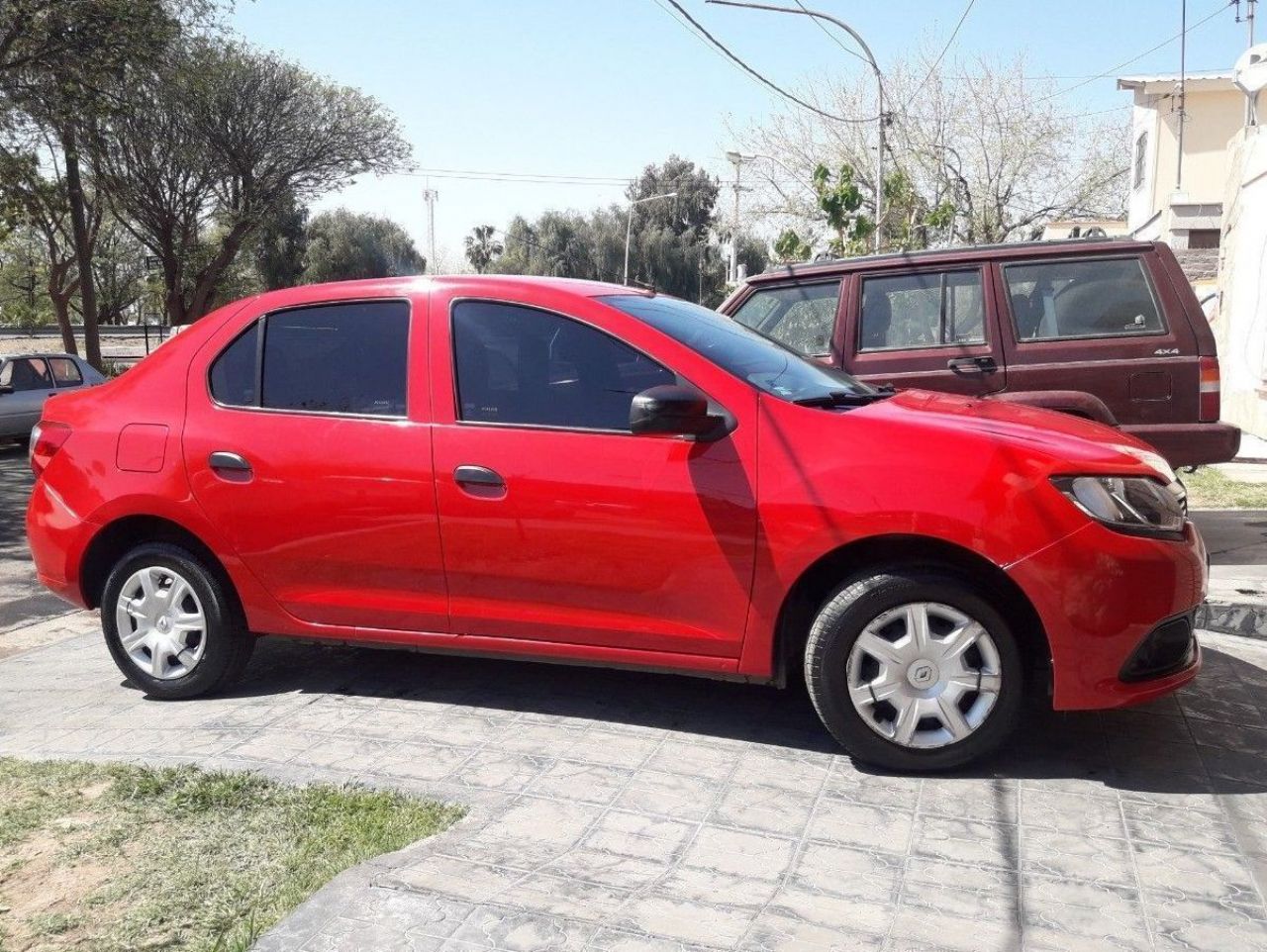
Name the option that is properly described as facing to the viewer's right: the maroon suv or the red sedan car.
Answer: the red sedan car

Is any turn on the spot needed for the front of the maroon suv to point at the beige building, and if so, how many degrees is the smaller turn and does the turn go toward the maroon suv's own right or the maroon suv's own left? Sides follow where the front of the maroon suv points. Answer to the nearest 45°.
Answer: approximately 90° to the maroon suv's own right

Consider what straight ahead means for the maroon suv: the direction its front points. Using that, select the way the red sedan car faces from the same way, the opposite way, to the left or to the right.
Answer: the opposite way

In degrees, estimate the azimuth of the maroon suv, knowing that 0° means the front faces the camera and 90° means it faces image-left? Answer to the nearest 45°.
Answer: approximately 90°

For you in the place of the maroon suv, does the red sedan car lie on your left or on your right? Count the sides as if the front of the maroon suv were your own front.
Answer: on your left

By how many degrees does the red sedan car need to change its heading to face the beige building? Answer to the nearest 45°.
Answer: approximately 45° to its left

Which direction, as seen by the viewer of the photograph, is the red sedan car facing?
facing to the right of the viewer
